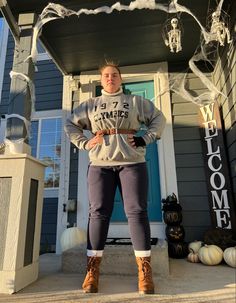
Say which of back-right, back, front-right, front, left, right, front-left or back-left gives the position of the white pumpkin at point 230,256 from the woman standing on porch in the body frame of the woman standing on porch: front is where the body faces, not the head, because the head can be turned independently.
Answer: back-left

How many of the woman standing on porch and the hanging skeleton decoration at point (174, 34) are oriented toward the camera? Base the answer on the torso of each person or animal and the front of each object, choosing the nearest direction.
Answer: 2

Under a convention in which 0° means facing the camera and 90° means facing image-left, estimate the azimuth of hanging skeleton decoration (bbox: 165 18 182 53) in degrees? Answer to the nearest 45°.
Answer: approximately 0°

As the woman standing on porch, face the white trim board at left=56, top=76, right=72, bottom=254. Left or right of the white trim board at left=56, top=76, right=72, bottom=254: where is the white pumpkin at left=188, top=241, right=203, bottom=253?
right

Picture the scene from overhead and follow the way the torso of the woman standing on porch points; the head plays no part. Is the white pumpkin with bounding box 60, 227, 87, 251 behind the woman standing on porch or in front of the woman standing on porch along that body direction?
behind

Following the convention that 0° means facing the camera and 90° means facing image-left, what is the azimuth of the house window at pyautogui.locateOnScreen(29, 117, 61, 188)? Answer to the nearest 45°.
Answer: approximately 0°

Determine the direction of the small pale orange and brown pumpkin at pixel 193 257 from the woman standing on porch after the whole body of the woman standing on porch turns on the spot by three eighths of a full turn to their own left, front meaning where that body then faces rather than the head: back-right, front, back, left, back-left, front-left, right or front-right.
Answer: front
